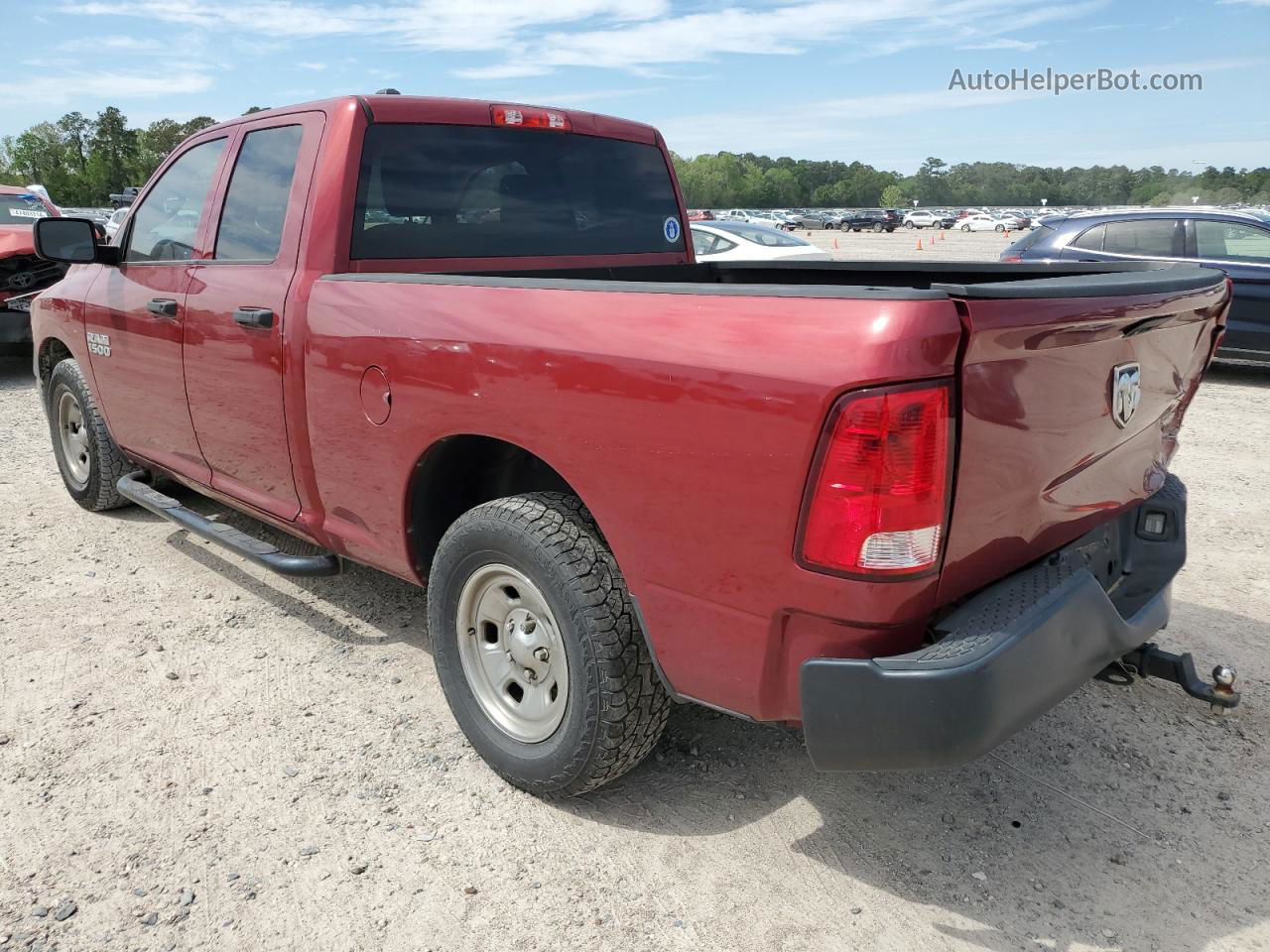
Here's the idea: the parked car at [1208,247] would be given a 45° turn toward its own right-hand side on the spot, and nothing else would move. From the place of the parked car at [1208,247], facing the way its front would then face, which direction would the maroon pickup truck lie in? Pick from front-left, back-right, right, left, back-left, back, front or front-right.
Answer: front-right

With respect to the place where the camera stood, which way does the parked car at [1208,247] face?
facing to the right of the viewer

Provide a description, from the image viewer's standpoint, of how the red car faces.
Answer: facing the viewer and to the right of the viewer

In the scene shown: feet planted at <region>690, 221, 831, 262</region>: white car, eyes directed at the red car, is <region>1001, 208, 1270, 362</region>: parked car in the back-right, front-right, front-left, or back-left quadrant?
back-left

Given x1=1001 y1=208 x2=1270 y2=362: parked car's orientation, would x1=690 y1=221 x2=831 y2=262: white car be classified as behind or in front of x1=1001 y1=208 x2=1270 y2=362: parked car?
behind

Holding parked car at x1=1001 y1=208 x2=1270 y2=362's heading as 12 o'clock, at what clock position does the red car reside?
The red car is roughly at 5 o'clock from the parked car.

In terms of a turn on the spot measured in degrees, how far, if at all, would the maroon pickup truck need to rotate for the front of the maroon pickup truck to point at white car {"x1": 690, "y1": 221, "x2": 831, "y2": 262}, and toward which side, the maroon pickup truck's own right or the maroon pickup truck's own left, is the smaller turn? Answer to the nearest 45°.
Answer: approximately 45° to the maroon pickup truck's own right

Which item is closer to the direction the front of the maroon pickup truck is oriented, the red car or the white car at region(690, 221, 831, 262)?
the red car

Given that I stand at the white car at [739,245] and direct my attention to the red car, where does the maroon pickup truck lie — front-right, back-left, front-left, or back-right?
front-left

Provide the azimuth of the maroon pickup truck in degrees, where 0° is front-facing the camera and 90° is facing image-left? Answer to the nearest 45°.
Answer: approximately 135°

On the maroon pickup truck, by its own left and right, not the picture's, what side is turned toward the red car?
front
